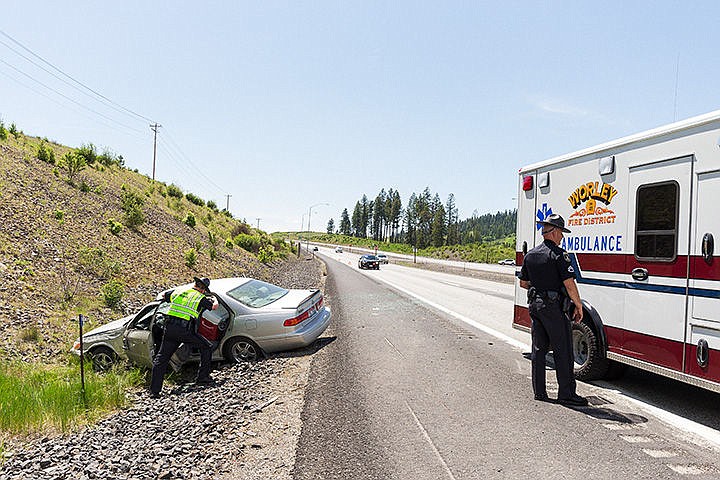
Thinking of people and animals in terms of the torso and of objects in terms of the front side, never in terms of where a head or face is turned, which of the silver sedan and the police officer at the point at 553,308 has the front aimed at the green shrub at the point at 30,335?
the silver sedan

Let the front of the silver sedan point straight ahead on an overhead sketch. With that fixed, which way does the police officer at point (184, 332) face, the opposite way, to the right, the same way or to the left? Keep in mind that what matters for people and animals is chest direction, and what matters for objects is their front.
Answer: to the right

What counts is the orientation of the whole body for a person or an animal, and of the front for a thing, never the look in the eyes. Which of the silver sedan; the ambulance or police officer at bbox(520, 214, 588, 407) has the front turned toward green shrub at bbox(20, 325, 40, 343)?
the silver sedan

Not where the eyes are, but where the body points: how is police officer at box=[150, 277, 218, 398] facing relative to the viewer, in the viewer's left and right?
facing away from the viewer and to the right of the viewer

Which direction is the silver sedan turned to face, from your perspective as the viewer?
facing away from the viewer and to the left of the viewer

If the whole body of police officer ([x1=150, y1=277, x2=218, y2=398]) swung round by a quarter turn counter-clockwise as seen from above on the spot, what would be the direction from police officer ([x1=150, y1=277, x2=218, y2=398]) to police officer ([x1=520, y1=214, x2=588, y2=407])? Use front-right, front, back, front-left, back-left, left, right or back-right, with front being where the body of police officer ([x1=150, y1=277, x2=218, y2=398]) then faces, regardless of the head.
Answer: back

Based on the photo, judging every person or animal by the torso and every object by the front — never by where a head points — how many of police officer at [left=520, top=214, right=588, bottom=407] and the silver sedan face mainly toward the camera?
0

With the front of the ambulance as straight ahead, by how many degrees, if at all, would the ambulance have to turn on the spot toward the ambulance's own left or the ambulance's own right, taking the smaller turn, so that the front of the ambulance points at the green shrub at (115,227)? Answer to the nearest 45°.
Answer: approximately 135° to the ambulance's own right

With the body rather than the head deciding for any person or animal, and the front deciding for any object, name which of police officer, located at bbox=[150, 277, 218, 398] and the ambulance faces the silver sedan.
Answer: the police officer

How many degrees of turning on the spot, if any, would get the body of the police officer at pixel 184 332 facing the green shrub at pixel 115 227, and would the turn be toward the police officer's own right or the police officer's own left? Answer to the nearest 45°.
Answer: approximately 45° to the police officer's own left
